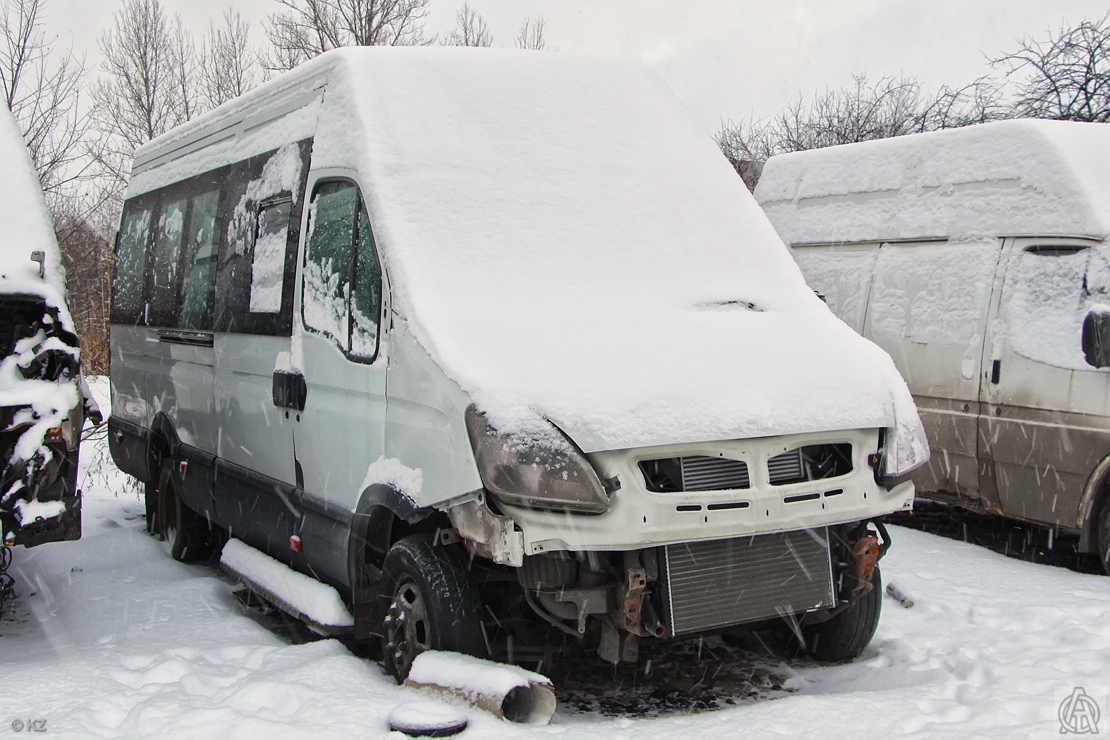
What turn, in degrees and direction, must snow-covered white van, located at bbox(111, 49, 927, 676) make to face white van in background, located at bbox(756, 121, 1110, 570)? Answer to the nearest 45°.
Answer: approximately 90° to its left

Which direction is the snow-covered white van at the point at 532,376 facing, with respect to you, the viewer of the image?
facing the viewer and to the right of the viewer

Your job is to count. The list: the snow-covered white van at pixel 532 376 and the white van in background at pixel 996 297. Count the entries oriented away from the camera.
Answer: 0

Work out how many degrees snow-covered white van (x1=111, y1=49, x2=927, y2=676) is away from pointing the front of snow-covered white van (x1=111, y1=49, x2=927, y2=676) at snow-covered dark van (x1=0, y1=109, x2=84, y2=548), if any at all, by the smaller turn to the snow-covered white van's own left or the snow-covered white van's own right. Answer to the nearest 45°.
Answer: approximately 135° to the snow-covered white van's own right

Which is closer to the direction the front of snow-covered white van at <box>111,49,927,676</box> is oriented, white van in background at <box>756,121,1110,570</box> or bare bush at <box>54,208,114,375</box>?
the white van in background

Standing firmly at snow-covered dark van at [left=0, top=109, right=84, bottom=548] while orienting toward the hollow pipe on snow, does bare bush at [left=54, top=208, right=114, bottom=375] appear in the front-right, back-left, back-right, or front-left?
back-left

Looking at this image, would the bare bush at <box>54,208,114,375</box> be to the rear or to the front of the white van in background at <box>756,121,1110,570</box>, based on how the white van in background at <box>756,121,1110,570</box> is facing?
to the rear

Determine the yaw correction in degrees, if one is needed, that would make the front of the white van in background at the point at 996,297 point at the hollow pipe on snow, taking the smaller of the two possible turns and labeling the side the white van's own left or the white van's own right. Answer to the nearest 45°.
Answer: approximately 90° to the white van's own right

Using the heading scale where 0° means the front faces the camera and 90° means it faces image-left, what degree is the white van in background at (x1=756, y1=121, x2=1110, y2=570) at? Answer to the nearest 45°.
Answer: approximately 315°
